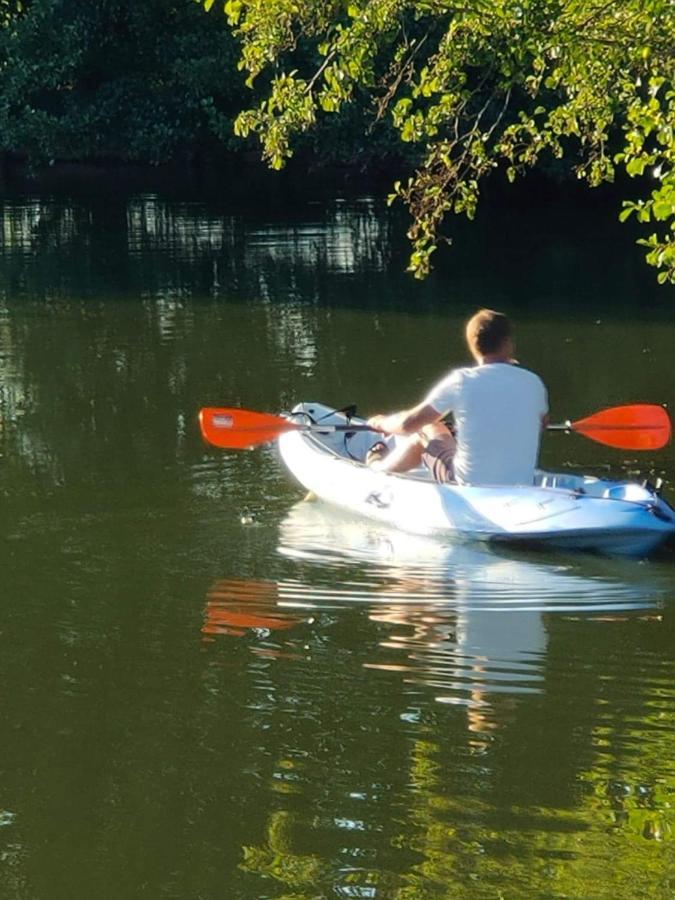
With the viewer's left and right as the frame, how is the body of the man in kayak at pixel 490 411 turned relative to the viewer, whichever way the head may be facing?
facing away from the viewer and to the left of the viewer

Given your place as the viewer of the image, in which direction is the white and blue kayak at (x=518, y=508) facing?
facing away from the viewer and to the left of the viewer
